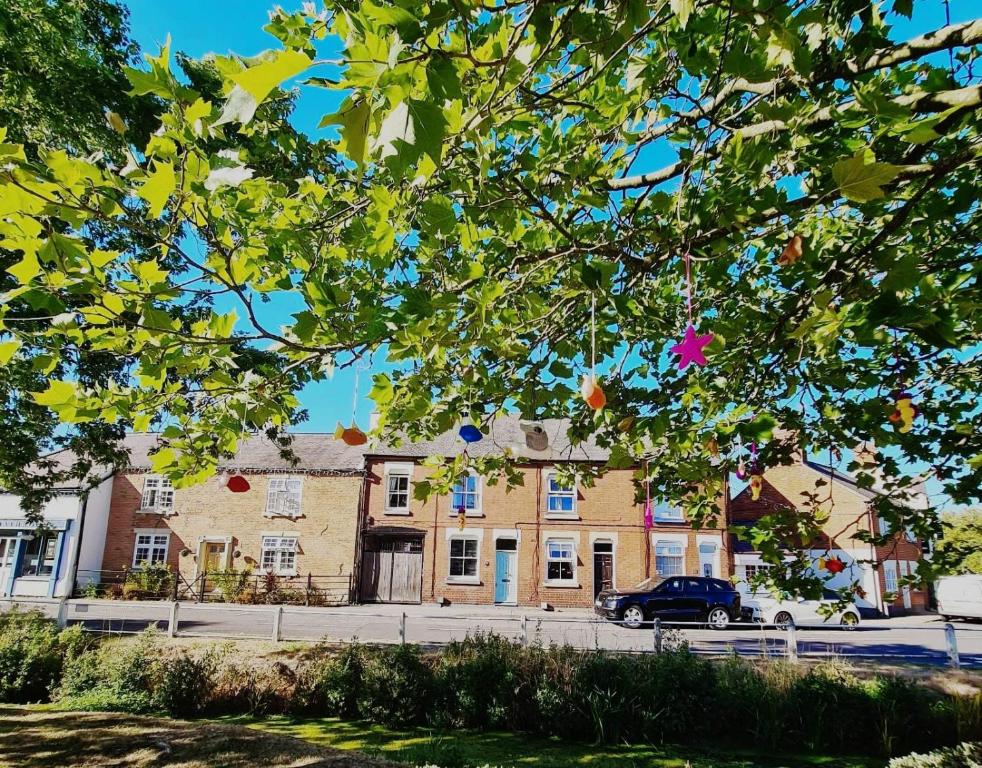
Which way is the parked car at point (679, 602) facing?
to the viewer's left

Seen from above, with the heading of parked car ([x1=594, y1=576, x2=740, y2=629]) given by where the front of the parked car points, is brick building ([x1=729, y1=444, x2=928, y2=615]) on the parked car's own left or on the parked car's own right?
on the parked car's own right

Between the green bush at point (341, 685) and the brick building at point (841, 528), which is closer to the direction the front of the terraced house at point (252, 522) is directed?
the green bush

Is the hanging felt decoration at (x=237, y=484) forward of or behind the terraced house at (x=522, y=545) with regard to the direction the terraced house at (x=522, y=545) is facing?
forward

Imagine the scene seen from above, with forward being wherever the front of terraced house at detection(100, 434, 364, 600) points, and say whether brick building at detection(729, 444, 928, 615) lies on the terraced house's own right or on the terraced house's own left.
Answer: on the terraced house's own left

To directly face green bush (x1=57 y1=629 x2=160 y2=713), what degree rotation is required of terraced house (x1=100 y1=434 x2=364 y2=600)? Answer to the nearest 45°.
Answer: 0° — it already faces it

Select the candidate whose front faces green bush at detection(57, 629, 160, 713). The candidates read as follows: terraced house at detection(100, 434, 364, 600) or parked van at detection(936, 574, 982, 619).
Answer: the terraced house

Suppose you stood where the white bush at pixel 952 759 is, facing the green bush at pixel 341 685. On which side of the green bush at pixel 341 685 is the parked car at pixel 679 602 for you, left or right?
right
